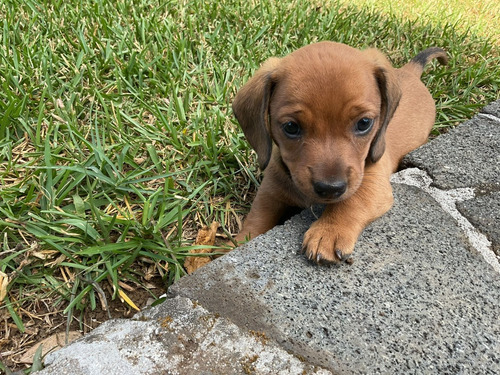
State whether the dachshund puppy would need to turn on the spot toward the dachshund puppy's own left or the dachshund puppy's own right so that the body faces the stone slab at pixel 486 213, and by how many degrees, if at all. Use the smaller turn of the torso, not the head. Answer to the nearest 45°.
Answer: approximately 135° to the dachshund puppy's own left

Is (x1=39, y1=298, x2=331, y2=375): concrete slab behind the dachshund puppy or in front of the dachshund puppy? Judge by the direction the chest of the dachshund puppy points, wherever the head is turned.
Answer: in front

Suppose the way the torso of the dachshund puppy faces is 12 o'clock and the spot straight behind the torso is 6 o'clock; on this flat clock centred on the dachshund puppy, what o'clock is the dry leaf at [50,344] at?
The dry leaf is roughly at 12 o'clock from the dachshund puppy.

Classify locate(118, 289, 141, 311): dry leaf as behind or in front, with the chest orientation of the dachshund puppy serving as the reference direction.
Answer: in front

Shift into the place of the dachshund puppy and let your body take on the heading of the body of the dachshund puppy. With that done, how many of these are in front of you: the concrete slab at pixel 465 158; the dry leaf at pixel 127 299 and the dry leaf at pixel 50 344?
2
